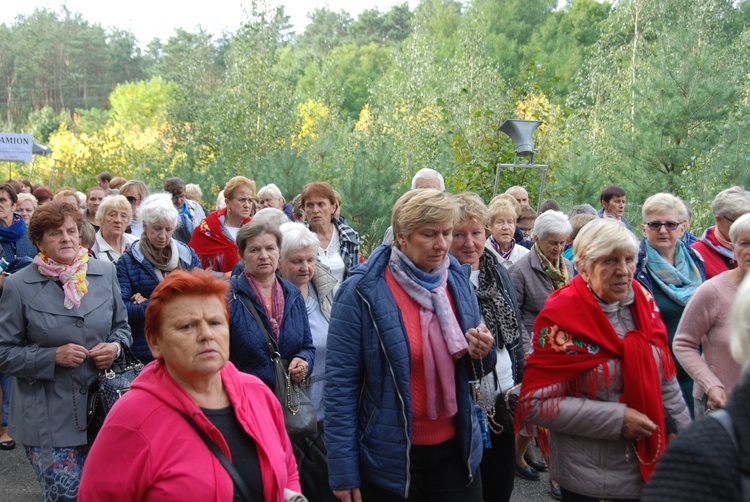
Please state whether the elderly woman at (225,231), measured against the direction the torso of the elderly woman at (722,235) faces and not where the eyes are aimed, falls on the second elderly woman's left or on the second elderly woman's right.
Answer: on the second elderly woman's right

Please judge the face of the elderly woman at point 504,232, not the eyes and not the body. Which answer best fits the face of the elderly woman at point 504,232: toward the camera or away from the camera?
toward the camera

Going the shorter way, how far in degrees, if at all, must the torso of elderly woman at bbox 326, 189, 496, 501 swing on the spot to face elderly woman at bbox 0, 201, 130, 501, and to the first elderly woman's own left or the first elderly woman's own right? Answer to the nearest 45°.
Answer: approximately 135° to the first elderly woman's own right

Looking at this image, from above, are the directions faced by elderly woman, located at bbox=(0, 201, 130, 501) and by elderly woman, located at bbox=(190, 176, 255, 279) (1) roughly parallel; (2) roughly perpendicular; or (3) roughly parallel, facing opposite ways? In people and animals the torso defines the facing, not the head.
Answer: roughly parallel

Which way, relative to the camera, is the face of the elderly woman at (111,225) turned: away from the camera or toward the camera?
toward the camera

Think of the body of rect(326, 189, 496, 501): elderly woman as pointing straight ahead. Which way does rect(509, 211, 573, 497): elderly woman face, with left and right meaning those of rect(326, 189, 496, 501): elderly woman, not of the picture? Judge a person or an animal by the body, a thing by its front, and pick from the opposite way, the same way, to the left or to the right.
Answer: the same way

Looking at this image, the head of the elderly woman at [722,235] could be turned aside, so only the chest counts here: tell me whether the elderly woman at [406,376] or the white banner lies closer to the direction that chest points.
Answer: the elderly woman

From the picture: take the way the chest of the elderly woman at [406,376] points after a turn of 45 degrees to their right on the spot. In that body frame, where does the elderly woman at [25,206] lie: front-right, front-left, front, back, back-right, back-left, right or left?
back-right

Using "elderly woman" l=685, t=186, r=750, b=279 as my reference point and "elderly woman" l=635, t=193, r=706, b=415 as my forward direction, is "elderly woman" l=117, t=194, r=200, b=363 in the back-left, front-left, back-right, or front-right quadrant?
front-right

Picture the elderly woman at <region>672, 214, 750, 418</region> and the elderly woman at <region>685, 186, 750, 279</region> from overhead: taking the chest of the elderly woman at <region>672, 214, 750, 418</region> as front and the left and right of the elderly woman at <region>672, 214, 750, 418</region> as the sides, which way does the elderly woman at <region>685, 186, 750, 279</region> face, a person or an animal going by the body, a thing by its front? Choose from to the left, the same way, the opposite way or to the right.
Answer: the same way

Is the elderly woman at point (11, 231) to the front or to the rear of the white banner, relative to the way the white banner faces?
to the front

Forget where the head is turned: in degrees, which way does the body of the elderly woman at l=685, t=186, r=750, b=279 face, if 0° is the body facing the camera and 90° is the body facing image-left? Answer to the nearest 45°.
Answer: approximately 315°

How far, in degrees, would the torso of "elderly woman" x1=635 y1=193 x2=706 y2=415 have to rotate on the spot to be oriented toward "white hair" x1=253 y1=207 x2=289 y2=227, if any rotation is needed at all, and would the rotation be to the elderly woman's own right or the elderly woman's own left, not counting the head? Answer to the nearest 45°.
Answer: approximately 45° to the elderly woman's own right

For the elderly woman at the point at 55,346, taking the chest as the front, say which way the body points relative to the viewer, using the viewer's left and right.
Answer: facing the viewer and to the right of the viewer

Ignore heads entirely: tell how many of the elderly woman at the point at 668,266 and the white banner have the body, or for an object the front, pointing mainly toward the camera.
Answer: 2

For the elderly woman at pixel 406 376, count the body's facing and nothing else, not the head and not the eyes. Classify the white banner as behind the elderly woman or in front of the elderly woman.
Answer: behind

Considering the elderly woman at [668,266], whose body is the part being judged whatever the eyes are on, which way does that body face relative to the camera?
toward the camera

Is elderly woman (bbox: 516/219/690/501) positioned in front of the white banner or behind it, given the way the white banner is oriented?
in front

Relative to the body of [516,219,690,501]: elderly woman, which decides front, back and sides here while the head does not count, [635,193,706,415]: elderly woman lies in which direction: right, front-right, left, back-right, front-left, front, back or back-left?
back-left
